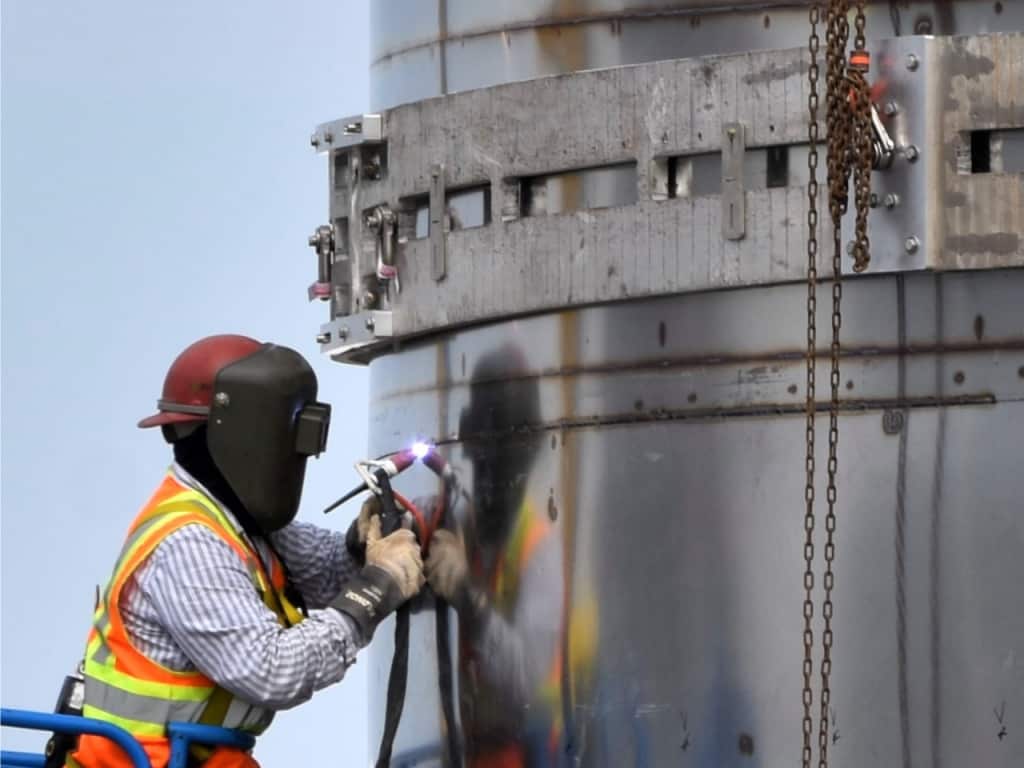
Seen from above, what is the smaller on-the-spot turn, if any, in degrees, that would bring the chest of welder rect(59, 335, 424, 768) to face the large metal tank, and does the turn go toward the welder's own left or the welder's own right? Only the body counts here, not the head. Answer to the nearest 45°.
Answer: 0° — they already face it

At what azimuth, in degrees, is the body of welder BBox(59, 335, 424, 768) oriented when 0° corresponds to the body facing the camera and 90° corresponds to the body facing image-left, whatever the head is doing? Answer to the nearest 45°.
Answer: approximately 270°

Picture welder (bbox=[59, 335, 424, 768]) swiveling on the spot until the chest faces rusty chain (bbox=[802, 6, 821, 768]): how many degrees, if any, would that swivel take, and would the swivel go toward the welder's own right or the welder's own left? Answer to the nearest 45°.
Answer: approximately 45° to the welder's own right

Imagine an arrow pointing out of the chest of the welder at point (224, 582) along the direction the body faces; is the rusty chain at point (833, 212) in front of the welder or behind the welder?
in front
